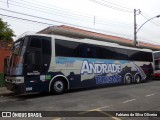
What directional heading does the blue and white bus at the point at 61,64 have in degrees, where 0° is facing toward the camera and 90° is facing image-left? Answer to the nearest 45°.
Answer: approximately 45°

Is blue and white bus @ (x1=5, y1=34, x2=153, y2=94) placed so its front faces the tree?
no

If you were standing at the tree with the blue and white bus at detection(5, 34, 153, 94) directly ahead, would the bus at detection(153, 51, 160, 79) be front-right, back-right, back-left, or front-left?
front-left

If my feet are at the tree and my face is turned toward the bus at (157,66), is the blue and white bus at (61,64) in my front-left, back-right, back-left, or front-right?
front-right

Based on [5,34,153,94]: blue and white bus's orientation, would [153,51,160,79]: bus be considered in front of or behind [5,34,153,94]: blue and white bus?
behind
